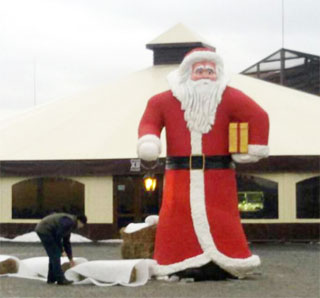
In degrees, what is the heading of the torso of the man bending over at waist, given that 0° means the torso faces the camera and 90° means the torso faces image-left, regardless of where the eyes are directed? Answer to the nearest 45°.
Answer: approximately 270°

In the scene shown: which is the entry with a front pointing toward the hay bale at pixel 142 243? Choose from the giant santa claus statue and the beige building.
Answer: the beige building

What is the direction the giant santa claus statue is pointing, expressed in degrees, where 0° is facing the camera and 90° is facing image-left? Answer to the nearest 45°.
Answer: approximately 0°

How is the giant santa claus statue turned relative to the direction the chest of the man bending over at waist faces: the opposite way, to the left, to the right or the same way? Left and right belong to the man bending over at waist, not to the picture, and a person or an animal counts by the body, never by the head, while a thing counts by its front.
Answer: to the right

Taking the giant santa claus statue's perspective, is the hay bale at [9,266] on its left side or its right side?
on its right

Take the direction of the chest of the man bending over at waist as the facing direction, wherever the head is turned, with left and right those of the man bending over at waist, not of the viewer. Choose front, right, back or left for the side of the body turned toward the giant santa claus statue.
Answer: front

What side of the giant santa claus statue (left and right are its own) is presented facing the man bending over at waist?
right

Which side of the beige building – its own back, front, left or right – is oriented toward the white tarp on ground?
front

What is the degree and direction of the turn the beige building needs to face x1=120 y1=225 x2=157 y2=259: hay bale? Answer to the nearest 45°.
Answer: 0° — it already faces it

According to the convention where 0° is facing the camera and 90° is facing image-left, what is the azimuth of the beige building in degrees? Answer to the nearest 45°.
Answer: approximately 0°

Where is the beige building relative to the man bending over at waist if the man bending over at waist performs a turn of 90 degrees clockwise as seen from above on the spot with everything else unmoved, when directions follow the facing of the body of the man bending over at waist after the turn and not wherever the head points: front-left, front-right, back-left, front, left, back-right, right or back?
back
